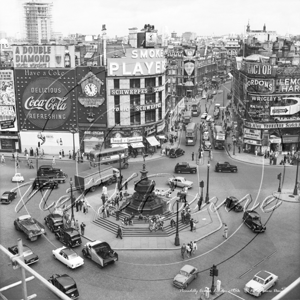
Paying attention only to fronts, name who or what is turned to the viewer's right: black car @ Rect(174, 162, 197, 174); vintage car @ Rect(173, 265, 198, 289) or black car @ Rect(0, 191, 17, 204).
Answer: black car @ Rect(174, 162, 197, 174)

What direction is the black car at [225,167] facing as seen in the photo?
to the viewer's right

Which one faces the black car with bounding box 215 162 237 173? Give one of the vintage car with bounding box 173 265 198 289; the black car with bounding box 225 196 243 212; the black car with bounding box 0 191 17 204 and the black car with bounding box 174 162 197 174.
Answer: the black car with bounding box 174 162 197 174

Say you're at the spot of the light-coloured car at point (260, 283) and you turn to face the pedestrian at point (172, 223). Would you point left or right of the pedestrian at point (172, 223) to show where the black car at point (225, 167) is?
right

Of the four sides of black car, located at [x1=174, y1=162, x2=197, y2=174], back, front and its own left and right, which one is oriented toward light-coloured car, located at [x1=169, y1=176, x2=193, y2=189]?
right

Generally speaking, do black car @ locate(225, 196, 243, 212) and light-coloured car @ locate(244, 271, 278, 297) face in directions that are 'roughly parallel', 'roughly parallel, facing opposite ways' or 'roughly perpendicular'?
roughly perpendicular

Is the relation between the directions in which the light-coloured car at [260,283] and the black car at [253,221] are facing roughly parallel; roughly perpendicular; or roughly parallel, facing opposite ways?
roughly perpendicular

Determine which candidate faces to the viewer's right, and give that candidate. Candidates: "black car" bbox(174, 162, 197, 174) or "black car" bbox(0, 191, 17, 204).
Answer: "black car" bbox(174, 162, 197, 174)

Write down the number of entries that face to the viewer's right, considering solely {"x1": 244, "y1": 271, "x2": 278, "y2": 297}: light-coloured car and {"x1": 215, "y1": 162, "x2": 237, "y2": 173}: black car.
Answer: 1

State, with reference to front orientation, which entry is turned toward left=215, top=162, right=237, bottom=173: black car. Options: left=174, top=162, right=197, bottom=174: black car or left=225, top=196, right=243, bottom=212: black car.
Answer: left=174, top=162, right=197, bottom=174: black car
